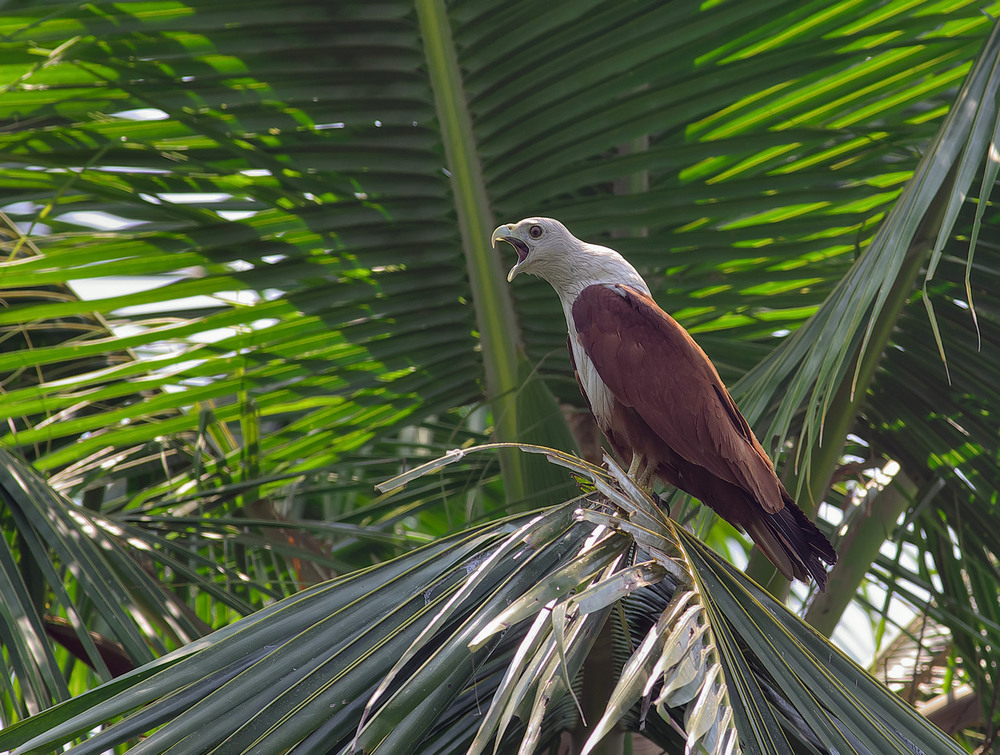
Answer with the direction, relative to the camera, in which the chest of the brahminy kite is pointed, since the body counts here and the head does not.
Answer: to the viewer's left
